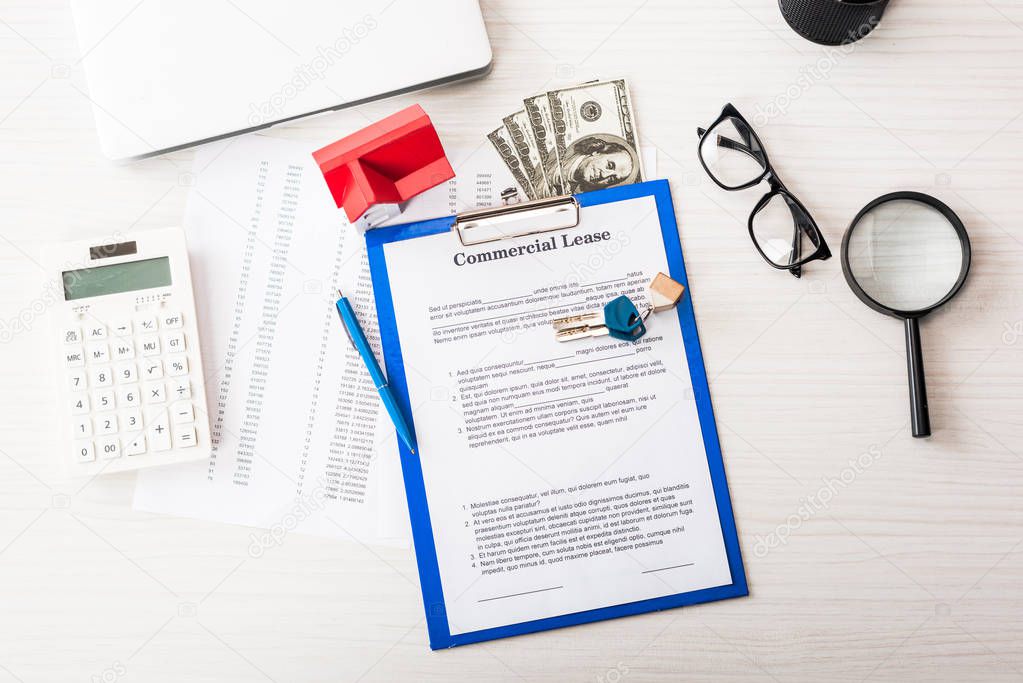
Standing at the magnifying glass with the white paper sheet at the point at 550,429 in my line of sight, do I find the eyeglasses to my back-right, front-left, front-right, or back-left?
front-right

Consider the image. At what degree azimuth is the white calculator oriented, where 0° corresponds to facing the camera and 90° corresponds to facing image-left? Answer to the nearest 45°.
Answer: approximately 0°

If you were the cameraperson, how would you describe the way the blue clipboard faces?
facing the viewer

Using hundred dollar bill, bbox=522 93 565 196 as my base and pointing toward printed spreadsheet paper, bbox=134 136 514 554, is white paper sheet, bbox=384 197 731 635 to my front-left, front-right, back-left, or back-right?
front-left
